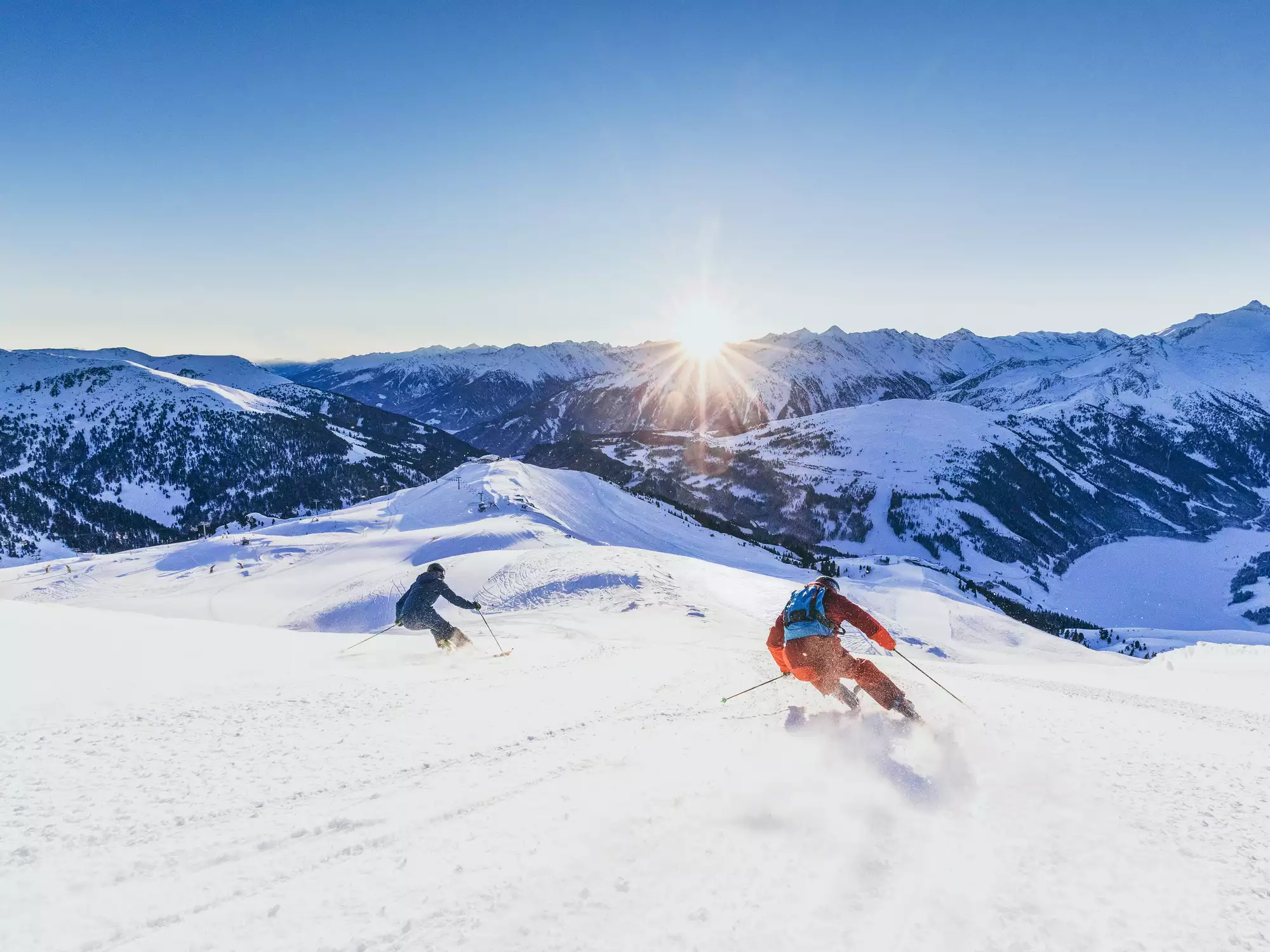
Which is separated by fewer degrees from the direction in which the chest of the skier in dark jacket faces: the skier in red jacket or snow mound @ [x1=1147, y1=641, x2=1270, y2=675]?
the snow mound

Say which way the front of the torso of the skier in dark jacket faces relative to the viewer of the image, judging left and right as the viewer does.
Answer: facing away from the viewer and to the right of the viewer

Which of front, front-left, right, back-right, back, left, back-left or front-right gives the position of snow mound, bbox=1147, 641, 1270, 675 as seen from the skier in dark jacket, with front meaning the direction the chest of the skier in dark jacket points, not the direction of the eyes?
front-right

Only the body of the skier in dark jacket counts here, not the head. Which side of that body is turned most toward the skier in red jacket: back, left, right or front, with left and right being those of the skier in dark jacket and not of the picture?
right
